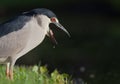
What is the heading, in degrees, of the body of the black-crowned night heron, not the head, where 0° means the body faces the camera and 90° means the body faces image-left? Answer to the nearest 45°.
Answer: approximately 270°
